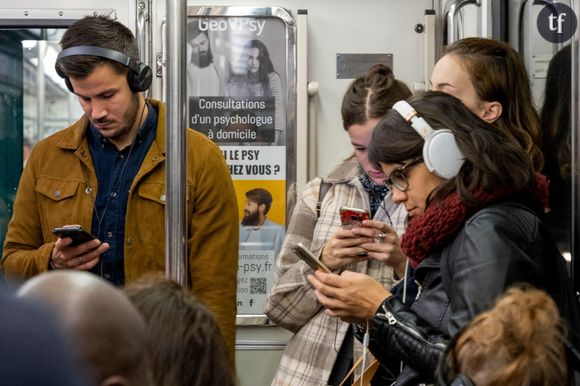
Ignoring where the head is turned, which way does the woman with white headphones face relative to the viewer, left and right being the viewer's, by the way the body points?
facing to the left of the viewer

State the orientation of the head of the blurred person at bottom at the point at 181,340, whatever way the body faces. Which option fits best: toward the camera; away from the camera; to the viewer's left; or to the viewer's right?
away from the camera

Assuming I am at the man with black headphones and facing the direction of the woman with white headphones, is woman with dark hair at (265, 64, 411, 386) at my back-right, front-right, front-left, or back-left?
front-left

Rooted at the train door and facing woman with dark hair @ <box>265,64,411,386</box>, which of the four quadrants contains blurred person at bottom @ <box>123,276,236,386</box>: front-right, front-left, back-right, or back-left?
front-right

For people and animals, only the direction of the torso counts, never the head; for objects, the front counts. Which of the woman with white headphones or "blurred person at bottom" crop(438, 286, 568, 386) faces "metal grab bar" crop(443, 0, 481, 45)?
the blurred person at bottom

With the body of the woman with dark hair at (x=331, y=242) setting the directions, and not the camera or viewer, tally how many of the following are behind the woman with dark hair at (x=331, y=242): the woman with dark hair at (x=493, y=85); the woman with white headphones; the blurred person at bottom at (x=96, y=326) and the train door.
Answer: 1

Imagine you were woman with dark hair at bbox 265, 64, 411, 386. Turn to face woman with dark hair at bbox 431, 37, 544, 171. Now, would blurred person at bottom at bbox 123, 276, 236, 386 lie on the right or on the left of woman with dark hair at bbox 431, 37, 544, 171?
right

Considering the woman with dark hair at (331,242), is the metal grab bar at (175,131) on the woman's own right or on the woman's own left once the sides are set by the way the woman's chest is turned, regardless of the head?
on the woman's own right

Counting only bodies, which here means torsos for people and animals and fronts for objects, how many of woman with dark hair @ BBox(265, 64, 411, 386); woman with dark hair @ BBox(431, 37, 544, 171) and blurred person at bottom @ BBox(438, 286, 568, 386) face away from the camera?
1

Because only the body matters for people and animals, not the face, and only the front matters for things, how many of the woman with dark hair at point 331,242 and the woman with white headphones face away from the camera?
0

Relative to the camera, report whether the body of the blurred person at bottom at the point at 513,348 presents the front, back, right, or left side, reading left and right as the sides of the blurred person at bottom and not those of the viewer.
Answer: back

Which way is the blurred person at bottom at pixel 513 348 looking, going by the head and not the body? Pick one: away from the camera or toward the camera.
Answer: away from the camera

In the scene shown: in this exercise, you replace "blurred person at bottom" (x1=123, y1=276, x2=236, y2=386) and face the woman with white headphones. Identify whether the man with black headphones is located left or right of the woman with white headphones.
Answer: left

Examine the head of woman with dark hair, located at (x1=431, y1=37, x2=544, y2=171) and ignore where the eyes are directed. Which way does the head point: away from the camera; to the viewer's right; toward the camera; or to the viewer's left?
to the viewer's left
